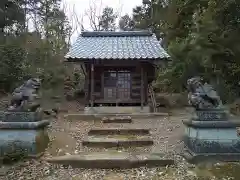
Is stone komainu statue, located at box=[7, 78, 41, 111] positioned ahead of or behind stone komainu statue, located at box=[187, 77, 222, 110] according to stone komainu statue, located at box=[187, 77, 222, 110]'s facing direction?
ahead

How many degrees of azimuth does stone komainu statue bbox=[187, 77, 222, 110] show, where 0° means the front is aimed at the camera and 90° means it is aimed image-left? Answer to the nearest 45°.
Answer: approximately 90°

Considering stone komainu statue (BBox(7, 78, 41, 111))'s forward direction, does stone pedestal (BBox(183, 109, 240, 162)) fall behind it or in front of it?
in front

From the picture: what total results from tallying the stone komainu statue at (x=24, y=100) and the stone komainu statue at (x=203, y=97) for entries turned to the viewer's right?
1

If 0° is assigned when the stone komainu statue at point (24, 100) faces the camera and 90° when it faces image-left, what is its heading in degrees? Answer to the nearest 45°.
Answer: approximately 270°

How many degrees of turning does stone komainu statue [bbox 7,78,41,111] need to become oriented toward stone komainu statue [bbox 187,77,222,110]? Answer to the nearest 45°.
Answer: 0° — it already faces it

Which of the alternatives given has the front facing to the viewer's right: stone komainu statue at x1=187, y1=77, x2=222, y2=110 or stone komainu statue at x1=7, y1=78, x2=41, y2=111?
stone komainu statue at x1=7, y1=78, x2=41, y2=111
